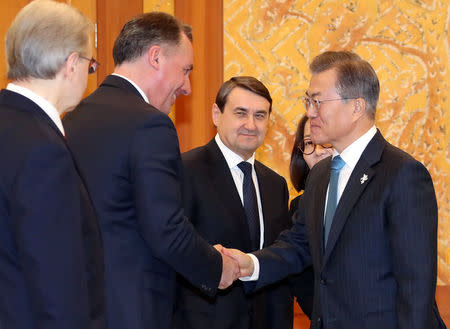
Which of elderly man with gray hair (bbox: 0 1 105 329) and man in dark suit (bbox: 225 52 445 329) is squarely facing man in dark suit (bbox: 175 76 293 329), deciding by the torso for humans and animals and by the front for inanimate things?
the elderly man with gray hair

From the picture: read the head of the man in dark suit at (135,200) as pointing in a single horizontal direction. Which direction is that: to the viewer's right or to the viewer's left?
to the viewer's right

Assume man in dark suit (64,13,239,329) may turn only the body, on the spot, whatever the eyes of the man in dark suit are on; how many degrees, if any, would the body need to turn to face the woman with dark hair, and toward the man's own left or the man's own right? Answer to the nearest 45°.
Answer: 0° — they already face them

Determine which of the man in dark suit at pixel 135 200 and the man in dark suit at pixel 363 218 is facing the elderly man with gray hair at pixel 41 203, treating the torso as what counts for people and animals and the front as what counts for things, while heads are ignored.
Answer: the man in dark suit at pixel 363 218

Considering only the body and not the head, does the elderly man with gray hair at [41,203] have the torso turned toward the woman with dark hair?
yes

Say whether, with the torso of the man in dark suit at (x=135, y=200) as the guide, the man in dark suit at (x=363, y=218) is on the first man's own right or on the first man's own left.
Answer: on the first man's own right

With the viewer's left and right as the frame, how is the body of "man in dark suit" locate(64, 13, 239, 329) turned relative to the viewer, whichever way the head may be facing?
facing away from the viewer and to the right of the viewer

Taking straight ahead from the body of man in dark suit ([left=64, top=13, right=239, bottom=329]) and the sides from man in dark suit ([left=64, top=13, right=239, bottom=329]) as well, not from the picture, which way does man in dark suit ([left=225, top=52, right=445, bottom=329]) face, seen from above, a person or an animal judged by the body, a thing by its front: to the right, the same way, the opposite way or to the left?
the opposite way

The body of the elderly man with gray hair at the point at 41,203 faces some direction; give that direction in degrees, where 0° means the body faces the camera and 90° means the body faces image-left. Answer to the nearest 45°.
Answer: approximately 225°

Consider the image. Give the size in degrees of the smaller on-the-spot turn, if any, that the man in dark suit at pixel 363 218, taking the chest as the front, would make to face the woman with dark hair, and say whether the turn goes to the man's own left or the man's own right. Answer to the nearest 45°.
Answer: approximately 135° to the man's own right

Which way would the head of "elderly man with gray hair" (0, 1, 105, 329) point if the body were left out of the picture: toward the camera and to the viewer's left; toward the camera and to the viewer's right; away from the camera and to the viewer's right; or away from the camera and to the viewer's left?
away from the camera and to the viewer's right
